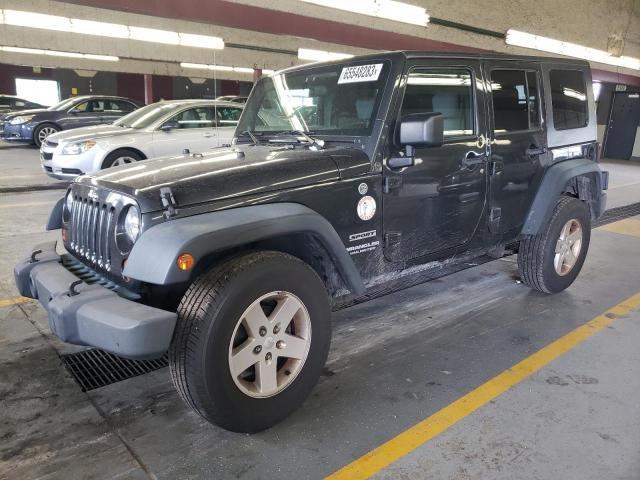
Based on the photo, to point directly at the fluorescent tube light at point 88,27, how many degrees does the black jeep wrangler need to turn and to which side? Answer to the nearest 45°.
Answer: approximately 90° to its right

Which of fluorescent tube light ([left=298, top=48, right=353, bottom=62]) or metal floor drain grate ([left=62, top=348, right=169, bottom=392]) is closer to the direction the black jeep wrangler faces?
the metal floor drain grate

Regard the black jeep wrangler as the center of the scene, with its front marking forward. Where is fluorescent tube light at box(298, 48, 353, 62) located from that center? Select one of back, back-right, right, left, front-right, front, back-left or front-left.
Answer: back-right

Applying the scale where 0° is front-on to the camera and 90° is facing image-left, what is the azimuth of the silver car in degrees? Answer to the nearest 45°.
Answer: approximately 45°
